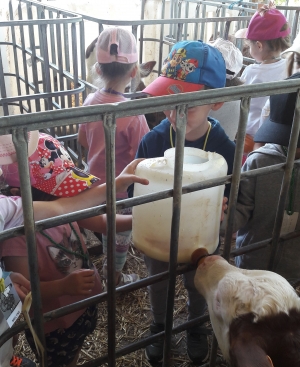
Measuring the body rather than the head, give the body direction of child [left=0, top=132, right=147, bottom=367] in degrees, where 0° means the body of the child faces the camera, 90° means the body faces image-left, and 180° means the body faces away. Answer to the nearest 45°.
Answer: approximately 270°

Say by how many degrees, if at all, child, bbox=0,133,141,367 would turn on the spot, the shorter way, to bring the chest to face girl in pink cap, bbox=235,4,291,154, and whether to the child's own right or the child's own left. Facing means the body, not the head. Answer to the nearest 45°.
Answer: approximately 90° to the child's own left

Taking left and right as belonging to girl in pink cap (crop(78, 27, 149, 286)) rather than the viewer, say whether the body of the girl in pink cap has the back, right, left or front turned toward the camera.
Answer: back

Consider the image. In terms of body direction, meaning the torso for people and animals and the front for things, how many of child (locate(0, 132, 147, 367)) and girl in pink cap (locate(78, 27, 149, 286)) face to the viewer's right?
1

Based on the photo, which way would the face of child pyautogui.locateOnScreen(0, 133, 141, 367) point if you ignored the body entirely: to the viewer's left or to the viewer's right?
to the viewer's right

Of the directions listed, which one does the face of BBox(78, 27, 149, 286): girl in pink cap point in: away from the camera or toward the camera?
away from the camera

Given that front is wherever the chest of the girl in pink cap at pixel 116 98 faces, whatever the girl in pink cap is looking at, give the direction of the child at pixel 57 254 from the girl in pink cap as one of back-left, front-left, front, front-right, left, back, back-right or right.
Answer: back

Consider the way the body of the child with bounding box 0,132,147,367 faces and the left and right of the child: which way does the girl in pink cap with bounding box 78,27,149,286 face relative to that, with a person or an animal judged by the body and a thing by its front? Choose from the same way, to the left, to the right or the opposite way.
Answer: to the left

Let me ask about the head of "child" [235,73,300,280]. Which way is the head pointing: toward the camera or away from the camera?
away from the camera

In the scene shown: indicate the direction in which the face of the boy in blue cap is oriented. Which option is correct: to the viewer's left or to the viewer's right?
to the viewer's left
